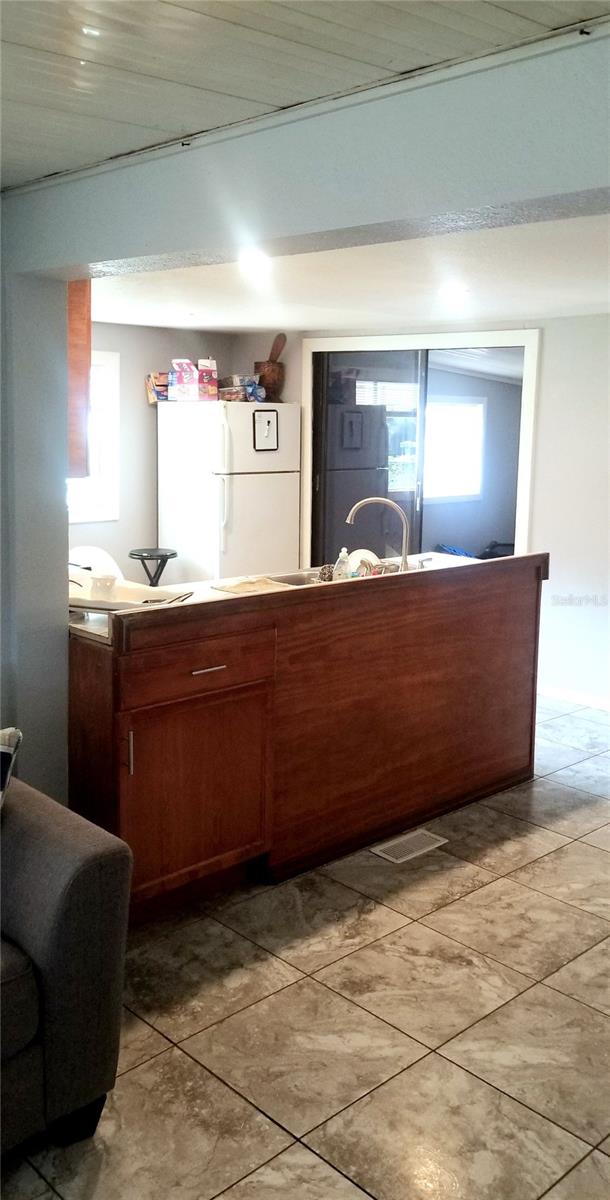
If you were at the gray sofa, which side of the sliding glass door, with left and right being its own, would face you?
front

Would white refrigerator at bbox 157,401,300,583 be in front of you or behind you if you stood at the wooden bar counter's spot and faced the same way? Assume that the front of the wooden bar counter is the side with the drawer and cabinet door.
behind

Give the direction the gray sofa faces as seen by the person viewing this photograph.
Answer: facing the viewer and to the right of the viewer

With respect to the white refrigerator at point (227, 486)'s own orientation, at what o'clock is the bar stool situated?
The bar stool is roughly at 3 o'clock from the white refrigerator.

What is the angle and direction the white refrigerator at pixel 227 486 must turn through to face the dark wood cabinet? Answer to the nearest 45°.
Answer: approximately 45° to its right

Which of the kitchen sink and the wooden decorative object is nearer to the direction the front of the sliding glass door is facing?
the kitchen sink

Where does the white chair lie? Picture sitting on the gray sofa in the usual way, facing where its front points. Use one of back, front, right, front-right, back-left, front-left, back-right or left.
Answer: back-left

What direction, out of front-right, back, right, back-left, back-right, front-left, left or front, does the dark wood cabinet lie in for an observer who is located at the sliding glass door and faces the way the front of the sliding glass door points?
front

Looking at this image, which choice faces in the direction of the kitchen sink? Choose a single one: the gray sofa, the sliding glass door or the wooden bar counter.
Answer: the sliding glass door

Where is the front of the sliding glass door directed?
toward the camera

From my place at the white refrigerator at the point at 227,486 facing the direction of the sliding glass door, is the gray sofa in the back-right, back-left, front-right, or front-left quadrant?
back-right

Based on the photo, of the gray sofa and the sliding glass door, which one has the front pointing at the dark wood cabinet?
the sliding glass door
